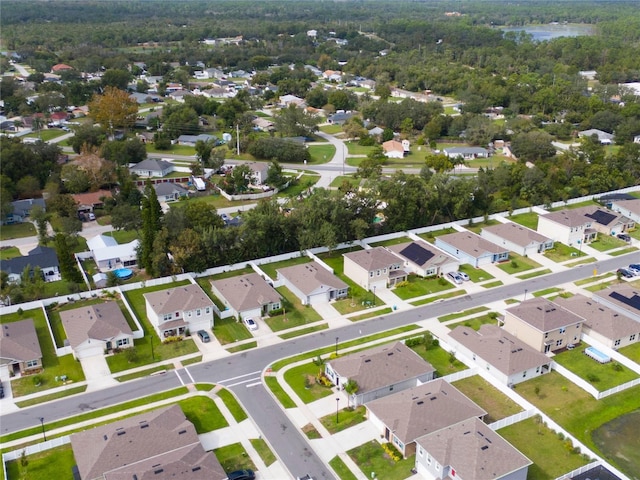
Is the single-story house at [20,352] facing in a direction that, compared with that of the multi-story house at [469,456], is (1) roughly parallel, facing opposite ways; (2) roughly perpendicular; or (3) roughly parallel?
roughly perpendicular

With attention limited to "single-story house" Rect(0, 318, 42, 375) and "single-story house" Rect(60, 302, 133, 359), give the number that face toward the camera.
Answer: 2

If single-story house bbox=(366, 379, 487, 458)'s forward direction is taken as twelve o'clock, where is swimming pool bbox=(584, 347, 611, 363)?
The swimming pool is roughly at 6 o'clock from the single-story house.

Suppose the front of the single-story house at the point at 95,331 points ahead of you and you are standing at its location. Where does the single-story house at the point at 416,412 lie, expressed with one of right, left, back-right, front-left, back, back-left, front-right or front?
front-left

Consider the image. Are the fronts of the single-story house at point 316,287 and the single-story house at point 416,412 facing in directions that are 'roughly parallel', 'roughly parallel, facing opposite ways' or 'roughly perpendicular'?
roughly perpendicular

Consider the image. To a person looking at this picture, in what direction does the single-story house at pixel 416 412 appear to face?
facing the viewer and to the left of the viewer

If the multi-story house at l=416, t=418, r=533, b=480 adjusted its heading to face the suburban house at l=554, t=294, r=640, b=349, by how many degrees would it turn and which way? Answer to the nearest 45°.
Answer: approximately 180°

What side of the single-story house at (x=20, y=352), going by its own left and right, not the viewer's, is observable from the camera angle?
front

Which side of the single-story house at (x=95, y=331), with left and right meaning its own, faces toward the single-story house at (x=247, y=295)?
left

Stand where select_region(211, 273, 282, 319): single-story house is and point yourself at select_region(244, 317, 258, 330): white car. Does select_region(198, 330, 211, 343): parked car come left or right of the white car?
right

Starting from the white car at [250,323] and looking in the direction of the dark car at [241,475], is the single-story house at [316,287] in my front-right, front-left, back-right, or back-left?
back-left

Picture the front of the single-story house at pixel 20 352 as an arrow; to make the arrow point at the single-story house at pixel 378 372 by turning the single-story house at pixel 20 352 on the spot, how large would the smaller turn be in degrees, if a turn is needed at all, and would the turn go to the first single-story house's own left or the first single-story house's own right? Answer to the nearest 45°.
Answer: approximately 45° to the first single-story house's own left
